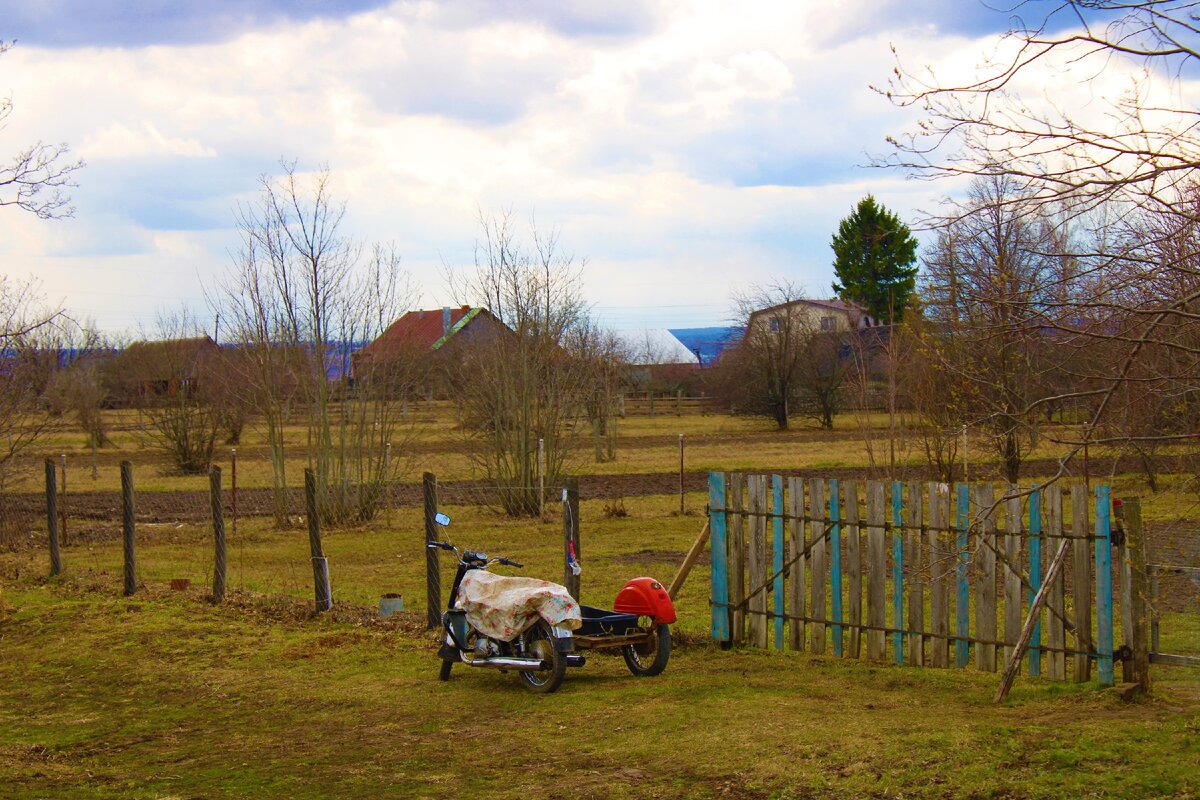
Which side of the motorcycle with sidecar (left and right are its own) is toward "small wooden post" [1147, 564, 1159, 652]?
back

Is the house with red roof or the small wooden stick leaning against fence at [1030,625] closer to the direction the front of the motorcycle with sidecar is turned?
the house with red roof

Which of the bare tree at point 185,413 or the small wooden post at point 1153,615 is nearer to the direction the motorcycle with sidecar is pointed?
the bare tree

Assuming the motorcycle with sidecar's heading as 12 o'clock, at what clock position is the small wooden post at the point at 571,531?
The small wooden post is roughly at 2 o'clock from the motorcycle with sidecar.

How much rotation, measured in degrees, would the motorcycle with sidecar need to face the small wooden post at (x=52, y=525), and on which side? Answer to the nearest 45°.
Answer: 0° — it already faces it

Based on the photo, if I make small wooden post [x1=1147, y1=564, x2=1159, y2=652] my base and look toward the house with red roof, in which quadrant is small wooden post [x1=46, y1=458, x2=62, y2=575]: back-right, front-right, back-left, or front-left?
front-left

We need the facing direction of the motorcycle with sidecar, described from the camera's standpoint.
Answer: facing away from the viewer and to the left of the viewer

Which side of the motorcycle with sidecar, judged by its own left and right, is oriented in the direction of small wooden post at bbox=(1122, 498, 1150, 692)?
back

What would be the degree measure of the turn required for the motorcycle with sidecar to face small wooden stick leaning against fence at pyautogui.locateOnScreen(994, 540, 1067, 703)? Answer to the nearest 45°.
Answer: approximately 180°

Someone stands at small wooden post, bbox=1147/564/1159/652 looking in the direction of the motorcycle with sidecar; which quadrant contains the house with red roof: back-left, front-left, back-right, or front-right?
front-right

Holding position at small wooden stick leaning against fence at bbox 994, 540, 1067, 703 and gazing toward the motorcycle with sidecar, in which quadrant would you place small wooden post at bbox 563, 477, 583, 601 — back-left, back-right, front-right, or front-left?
front-right

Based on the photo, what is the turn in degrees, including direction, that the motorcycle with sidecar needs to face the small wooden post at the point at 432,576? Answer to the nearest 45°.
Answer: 0° — it already faces it
